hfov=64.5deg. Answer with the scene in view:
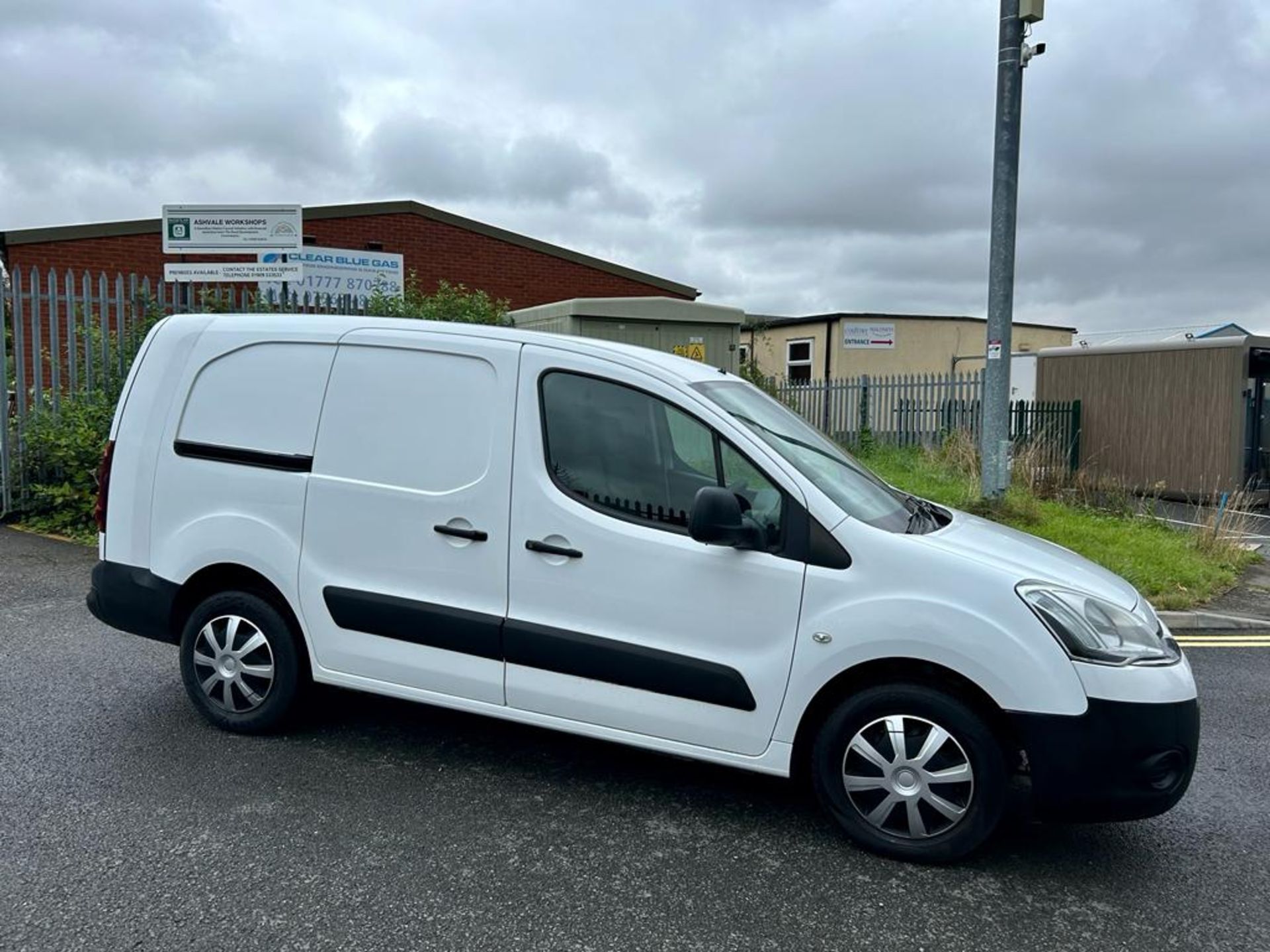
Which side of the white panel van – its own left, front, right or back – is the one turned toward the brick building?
left

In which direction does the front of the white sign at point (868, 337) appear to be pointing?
toward the camera

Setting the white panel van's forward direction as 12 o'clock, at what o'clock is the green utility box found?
The green utility box is roughly at 9 o'clock from the white panel van.

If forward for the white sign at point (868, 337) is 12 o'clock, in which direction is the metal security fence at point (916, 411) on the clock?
The metal security fence is roughly at 12 o'clock from the white sign.

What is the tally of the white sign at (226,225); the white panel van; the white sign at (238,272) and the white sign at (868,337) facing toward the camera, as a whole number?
3

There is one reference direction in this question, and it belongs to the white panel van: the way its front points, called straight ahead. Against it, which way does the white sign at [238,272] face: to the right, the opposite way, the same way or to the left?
to the right

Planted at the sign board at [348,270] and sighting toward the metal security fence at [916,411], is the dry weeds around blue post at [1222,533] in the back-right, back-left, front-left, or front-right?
front-right

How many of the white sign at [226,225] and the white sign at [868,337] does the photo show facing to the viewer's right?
0

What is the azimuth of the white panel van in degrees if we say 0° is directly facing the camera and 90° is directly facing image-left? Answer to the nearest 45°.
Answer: approximately 270°

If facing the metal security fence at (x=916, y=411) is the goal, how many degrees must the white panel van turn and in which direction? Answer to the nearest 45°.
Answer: approximately 90° to its left

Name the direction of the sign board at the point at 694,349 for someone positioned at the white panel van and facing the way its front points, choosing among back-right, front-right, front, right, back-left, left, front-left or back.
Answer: left

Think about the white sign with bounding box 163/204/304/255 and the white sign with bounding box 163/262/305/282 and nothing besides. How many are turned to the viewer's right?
0

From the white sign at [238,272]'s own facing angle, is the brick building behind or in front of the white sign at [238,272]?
behind

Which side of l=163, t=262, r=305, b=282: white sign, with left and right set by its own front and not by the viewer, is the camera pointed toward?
front
